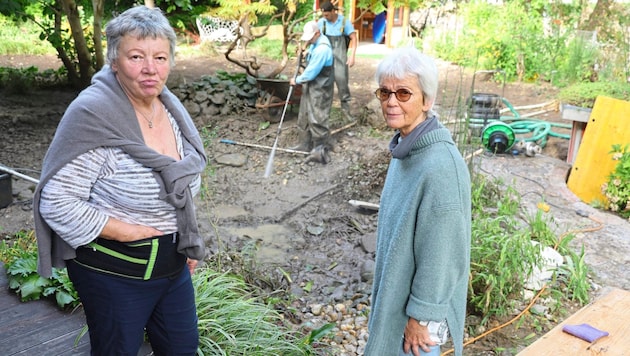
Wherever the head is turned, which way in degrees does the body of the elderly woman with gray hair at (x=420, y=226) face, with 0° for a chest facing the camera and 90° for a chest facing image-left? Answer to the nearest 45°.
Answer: approximately 45°

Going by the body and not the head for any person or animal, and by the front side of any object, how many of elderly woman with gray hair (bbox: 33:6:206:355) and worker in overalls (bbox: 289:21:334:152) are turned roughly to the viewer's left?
1

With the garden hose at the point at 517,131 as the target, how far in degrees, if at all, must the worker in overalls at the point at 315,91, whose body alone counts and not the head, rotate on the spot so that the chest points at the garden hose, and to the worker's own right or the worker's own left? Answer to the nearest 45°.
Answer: approximately 180°

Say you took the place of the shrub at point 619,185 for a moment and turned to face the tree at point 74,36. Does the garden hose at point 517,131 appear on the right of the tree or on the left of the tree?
right

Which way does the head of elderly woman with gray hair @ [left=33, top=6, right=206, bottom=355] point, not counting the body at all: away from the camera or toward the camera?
toward the camera

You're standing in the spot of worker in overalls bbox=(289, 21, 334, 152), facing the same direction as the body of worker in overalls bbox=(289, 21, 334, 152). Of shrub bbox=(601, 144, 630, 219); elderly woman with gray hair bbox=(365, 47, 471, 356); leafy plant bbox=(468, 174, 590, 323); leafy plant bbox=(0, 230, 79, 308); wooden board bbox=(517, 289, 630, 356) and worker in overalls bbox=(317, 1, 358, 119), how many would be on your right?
1

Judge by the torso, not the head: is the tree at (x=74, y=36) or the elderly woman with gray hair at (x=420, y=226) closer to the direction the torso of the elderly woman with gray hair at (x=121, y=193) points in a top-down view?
the elderly woman with gray hair

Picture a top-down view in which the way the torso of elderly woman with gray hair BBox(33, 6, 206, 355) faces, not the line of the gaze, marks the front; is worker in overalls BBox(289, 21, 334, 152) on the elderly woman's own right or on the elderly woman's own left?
on the elderly woman's own left

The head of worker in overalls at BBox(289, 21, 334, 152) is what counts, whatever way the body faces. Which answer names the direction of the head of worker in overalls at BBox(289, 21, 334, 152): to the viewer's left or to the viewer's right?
to the viewer's left

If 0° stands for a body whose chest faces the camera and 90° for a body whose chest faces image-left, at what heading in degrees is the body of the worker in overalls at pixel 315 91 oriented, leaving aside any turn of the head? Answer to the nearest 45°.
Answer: approximately 90°

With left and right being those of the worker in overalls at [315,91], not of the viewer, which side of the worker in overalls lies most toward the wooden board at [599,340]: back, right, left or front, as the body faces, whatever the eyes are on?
left
